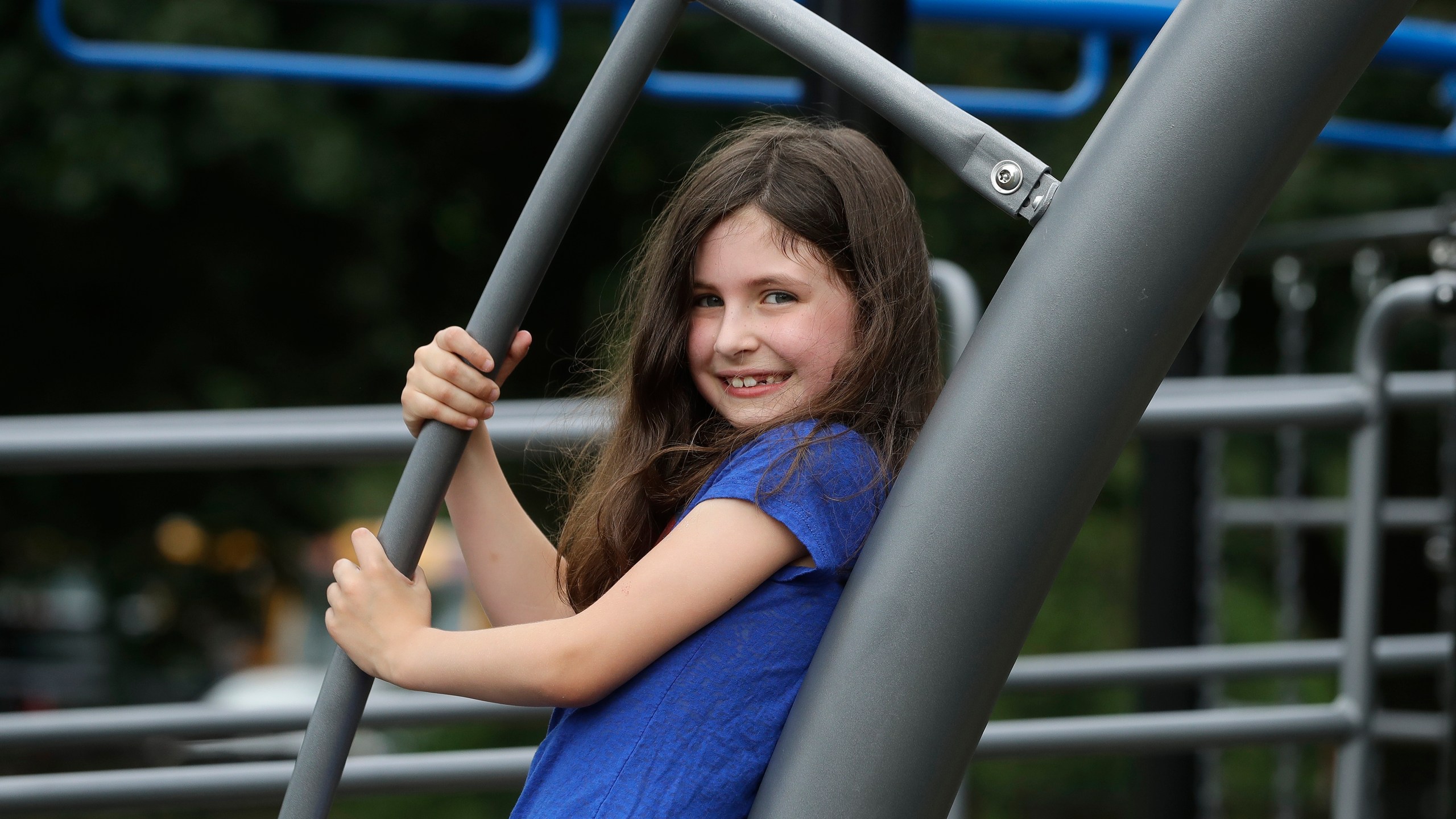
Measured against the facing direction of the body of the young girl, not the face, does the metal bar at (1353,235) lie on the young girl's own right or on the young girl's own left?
on the young girl's own right

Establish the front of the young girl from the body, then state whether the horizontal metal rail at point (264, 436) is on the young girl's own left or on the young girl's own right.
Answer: on the young girl's own right

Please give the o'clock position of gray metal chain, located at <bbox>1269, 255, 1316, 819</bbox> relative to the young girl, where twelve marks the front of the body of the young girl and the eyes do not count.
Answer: The gray metal chain is roughly at 4 o'clock from the young girl.

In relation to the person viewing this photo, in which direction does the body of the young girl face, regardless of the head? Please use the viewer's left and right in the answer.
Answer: facing to the left of the viewer

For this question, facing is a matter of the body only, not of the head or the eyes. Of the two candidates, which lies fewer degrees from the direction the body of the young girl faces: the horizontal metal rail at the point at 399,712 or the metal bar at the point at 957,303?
the horizontal metal rail

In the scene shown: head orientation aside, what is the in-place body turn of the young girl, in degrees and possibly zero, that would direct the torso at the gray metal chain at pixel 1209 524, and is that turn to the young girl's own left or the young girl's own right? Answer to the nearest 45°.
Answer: approximately 135° to the young girl's own right

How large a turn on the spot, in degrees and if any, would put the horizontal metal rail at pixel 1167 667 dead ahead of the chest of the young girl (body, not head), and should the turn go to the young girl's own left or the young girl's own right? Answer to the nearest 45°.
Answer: approximately 135° to the young girl's own right
